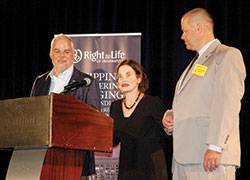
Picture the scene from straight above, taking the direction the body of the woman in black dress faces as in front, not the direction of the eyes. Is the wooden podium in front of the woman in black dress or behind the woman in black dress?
in front

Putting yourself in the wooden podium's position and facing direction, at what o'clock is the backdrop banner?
The backdrop banner is roughly at 5 o'clock from the wooden podium.

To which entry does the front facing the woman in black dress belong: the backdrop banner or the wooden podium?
the backdrop banner

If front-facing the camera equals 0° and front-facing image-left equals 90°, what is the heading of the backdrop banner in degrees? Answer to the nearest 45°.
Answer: approximately 0°

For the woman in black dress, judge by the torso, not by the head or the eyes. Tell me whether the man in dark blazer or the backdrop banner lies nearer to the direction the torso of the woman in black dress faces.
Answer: the man in dark blazer

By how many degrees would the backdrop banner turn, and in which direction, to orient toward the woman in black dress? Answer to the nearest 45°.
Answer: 0° — it already faces them

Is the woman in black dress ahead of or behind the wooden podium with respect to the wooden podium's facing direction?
behind

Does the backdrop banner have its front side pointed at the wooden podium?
yes

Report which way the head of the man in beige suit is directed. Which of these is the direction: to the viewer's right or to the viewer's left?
to the viewer's left

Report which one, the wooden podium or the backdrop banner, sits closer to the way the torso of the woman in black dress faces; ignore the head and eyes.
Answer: the wooden podium

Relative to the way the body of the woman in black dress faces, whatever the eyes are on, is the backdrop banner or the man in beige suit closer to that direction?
the man in beige suit

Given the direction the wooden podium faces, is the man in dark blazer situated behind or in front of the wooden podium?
behind
